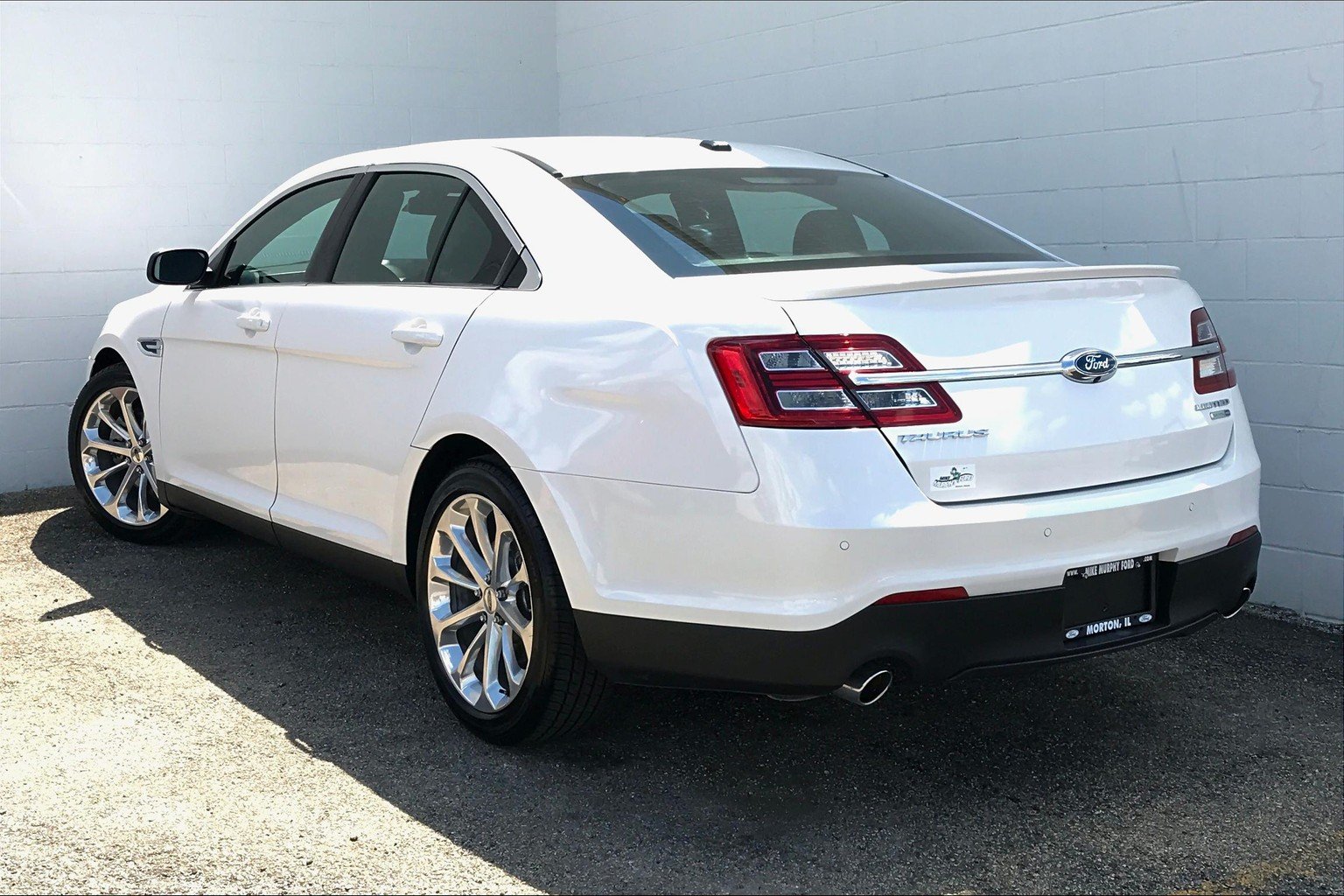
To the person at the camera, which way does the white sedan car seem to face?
facing away from the viewer and to the left of the viewer
